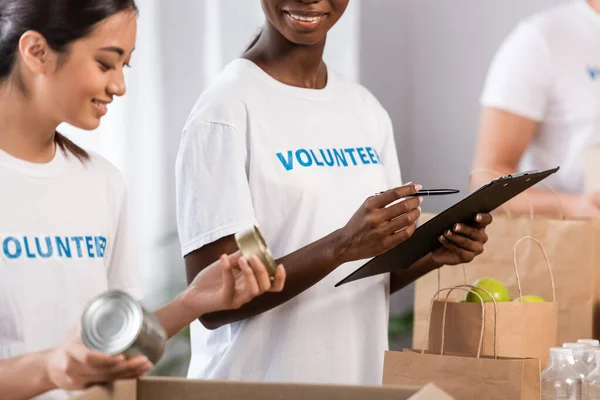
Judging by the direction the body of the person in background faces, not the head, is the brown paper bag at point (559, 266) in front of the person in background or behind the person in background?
in front

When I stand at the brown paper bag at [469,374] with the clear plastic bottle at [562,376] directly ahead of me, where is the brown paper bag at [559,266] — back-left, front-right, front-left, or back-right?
front-left

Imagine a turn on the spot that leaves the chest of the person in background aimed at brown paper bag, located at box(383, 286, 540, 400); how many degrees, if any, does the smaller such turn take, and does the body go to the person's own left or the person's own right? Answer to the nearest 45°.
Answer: approximately 45° to the person's own right

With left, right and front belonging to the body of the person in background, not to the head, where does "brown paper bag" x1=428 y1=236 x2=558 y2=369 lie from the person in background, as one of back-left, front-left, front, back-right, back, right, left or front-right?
front-right

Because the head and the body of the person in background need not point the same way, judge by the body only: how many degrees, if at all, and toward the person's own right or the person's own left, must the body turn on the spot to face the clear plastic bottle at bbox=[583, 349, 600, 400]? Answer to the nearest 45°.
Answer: approximately 45° to the person's own right

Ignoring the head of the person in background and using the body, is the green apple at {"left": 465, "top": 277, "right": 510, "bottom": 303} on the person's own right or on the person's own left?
on the person's own right

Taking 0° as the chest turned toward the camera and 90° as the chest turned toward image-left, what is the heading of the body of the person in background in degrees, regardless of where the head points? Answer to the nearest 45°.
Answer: approximately 315°

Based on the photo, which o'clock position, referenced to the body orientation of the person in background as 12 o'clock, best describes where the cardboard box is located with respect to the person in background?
The cardboard box is roughly at 2 o'clock from the person in background.

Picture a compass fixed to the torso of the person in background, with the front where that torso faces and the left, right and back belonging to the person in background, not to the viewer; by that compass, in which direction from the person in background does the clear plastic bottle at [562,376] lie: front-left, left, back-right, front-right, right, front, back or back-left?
front-right
